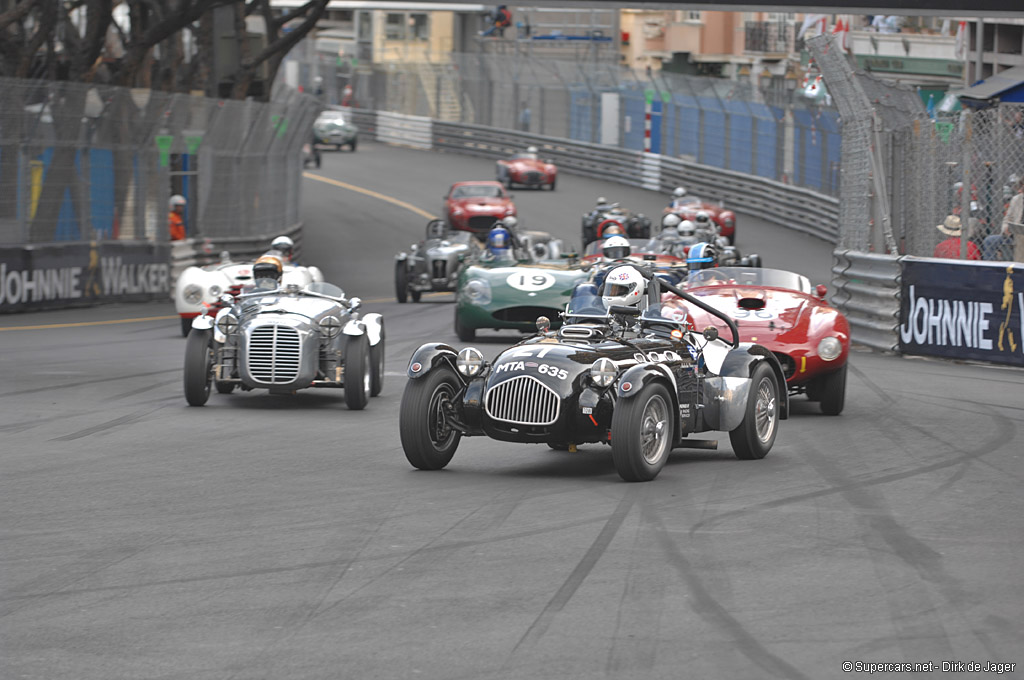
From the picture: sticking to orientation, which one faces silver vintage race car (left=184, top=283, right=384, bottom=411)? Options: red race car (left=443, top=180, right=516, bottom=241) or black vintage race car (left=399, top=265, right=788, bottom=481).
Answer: the red race car

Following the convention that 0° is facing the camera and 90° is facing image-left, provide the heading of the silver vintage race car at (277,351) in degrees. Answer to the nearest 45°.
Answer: approximately 0°

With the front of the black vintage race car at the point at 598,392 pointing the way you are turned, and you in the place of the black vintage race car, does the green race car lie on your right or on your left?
on your right

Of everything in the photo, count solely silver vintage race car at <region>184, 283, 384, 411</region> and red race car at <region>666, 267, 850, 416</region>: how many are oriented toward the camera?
2

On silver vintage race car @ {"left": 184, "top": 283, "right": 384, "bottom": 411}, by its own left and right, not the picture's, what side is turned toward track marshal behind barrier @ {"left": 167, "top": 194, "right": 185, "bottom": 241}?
back

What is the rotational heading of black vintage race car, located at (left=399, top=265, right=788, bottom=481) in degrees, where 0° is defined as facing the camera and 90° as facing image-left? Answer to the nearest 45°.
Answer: approximately 45°

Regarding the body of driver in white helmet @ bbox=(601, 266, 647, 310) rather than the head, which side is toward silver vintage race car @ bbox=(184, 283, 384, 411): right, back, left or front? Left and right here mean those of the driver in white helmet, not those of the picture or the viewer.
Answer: right

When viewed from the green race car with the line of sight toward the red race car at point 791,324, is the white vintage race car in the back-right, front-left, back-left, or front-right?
back-right

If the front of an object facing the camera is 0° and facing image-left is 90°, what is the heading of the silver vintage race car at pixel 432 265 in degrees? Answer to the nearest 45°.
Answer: approximately 45°
